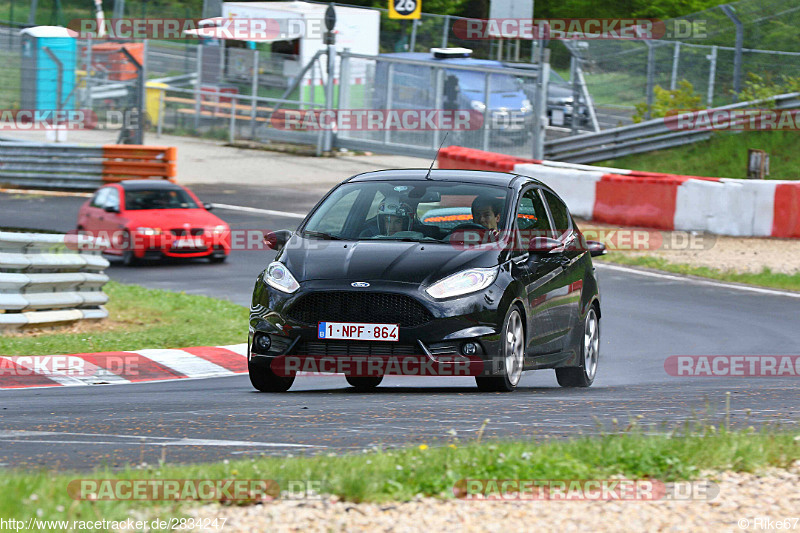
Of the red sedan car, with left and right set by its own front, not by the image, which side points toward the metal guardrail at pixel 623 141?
left

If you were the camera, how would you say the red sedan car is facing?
facing the viewer and to the right of the viewer

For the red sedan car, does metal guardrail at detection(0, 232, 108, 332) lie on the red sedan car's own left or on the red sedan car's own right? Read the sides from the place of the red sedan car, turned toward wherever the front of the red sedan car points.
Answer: on the red sedan car's own right

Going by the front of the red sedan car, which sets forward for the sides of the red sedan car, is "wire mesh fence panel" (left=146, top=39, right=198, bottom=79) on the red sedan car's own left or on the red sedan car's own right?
on the red sedan car's own left

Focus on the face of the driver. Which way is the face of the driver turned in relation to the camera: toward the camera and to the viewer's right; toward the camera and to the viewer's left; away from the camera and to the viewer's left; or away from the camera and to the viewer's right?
toward the camera and to the viewer's left

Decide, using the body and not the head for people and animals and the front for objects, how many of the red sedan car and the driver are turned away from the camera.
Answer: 0

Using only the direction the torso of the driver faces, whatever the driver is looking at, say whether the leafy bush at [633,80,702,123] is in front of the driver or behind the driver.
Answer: behind

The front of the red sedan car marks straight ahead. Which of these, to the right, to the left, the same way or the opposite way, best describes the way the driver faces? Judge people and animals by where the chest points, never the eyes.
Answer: to the right

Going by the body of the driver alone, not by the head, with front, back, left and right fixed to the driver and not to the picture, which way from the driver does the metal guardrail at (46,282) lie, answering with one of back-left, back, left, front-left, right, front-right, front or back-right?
right

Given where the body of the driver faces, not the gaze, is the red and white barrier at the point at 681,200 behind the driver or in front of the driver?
behind

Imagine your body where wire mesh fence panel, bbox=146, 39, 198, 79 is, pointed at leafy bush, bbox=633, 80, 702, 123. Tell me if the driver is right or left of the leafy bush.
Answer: right

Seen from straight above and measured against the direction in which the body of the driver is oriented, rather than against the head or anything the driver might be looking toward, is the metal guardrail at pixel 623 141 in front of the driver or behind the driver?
behind

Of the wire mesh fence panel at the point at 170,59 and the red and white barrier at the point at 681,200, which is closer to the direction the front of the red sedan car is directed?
the red and white barrier
